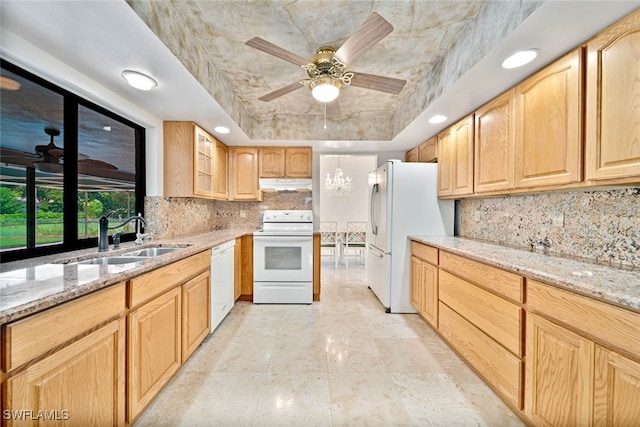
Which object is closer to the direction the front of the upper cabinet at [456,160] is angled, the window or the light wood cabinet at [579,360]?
the window

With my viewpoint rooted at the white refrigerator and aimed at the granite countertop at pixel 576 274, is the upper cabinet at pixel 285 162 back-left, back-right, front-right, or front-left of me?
back-right

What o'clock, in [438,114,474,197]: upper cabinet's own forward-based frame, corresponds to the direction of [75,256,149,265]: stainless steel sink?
The stainless steel sink is roughly at 12 o'clock from the upper cabinet.

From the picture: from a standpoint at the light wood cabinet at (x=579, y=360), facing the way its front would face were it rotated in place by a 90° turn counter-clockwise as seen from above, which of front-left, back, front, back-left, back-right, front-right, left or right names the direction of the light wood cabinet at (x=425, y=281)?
back

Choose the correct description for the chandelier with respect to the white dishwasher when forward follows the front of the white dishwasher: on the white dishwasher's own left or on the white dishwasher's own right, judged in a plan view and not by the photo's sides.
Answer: on the white dishwasher's own left

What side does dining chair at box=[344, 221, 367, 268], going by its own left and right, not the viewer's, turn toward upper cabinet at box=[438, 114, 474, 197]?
back

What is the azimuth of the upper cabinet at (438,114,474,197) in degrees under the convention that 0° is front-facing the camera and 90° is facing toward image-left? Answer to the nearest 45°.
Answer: approximately 45°

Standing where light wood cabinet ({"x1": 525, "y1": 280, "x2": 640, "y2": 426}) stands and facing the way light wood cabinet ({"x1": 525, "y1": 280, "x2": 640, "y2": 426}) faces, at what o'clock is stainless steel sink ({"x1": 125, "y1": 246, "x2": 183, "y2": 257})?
The stainless steel sink is roughly at 1 o'clock from the light wood cabinet.

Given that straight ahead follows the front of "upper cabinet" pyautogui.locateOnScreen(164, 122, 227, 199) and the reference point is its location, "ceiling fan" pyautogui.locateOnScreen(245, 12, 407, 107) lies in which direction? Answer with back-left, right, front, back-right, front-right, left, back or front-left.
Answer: front-right

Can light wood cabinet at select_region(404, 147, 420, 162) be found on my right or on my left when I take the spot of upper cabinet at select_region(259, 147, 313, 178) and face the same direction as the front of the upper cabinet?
on my left

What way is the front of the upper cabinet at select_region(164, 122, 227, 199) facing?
to the viewer's right

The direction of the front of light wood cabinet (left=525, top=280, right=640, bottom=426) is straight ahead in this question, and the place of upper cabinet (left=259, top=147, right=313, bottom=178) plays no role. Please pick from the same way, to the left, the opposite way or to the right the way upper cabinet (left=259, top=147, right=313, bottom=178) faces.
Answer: to the left

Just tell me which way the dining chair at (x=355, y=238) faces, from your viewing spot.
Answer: facing away from the viewer

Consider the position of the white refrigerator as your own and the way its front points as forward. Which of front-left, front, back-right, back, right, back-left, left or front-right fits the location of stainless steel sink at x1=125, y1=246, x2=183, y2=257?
front-left

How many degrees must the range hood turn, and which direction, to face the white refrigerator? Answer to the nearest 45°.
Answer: approximately 45° to its left

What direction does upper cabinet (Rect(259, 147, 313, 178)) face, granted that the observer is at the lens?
facing the viewer

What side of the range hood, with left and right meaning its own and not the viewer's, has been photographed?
front

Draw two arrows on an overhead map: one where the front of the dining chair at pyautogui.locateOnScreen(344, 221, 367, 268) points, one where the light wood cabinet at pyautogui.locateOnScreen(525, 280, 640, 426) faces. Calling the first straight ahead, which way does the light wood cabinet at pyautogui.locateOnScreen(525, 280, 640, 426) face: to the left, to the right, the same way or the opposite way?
to the left

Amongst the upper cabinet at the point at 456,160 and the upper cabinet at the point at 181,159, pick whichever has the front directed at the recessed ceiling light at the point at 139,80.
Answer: the upper cabinet at the point at 456,160
